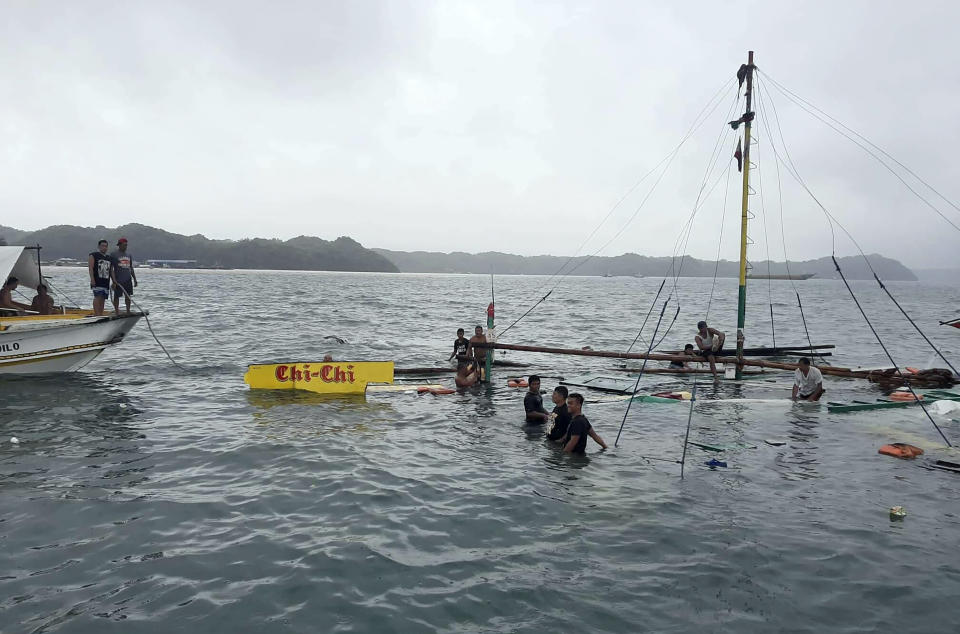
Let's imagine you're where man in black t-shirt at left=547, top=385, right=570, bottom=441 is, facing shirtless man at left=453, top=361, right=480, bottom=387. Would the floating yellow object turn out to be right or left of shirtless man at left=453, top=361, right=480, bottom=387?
left

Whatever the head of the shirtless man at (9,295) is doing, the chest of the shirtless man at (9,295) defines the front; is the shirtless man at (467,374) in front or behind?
in front

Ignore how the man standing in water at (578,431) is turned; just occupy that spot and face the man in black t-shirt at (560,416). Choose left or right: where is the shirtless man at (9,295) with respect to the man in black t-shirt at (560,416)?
left

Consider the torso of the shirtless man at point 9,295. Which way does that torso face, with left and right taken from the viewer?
facing to the right of the viewer

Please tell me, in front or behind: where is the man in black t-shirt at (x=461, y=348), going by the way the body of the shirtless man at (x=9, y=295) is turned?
in front
